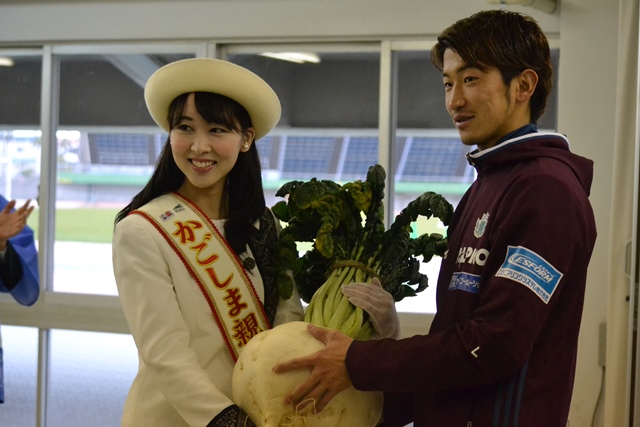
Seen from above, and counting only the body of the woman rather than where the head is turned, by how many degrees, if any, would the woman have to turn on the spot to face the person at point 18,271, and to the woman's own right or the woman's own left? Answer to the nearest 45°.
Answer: approximately 180°

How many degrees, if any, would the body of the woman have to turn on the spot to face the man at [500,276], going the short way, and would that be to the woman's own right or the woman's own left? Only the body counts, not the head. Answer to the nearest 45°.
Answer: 0° — they already face them

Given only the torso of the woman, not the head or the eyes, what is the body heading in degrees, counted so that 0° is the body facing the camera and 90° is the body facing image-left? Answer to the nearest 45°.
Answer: approximately 315°
